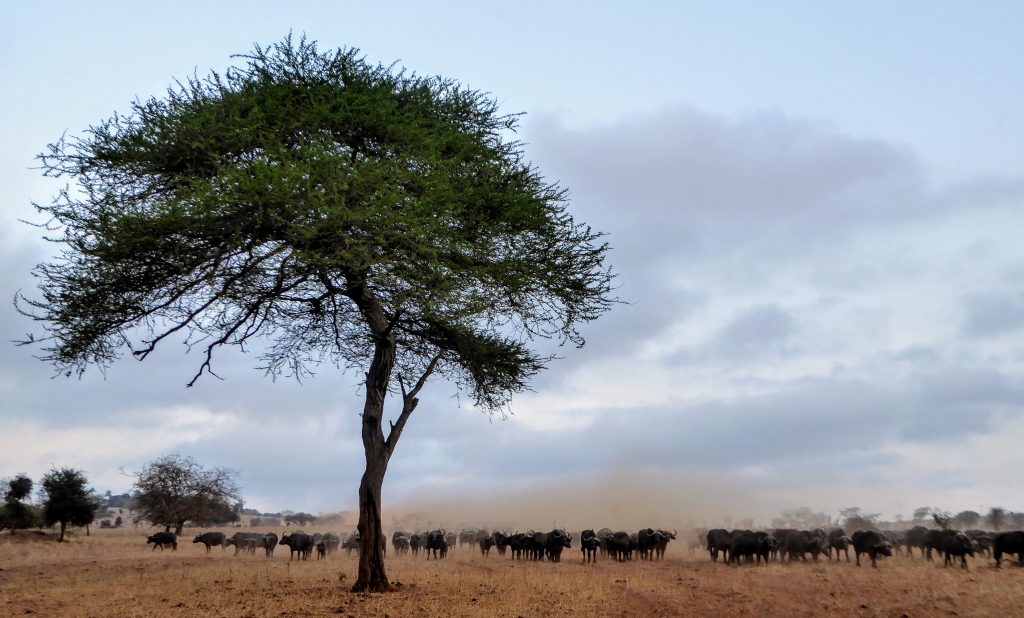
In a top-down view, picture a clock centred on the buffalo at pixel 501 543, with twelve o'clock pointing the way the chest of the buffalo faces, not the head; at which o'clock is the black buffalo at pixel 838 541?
The black buffalo is roughly at 10 o'clock from the buffalo.

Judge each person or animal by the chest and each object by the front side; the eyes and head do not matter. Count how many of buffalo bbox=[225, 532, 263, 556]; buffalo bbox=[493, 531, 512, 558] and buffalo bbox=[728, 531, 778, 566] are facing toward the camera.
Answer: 1

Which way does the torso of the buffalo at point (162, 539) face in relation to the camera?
to the viewer's left

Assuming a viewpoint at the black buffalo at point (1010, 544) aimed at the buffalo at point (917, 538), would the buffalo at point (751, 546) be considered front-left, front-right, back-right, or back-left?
front-left

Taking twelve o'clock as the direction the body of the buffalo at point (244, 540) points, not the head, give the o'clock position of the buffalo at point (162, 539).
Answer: the buffalo at point (162, 539) is roughly at 11 o'clock from the buffalo at point (244, 540).

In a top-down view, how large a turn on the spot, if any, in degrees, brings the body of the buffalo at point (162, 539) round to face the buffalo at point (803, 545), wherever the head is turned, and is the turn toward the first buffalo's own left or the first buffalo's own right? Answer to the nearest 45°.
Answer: approximately 135° to the first buffalo's own left

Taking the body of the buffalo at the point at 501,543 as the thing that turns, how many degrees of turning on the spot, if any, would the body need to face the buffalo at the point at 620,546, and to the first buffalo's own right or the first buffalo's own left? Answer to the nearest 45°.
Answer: approximately 45° to the first buffalo's own left

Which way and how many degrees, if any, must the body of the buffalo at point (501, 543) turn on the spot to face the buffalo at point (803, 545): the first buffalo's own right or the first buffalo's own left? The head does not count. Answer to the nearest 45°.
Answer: approximately 45° to the first buffalo's own left

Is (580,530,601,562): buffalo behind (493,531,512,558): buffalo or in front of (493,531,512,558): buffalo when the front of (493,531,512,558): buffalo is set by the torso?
in front

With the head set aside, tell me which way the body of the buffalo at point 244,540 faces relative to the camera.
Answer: to the viewer's left

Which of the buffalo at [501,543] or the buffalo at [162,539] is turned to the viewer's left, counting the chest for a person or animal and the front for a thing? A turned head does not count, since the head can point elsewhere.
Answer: the buffalo at [162,539]

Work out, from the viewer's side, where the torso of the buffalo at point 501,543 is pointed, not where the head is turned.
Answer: toward the camera

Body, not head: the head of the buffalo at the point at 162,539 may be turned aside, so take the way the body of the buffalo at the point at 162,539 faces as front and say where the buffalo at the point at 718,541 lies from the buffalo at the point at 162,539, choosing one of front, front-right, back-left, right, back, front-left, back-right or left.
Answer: back-left
